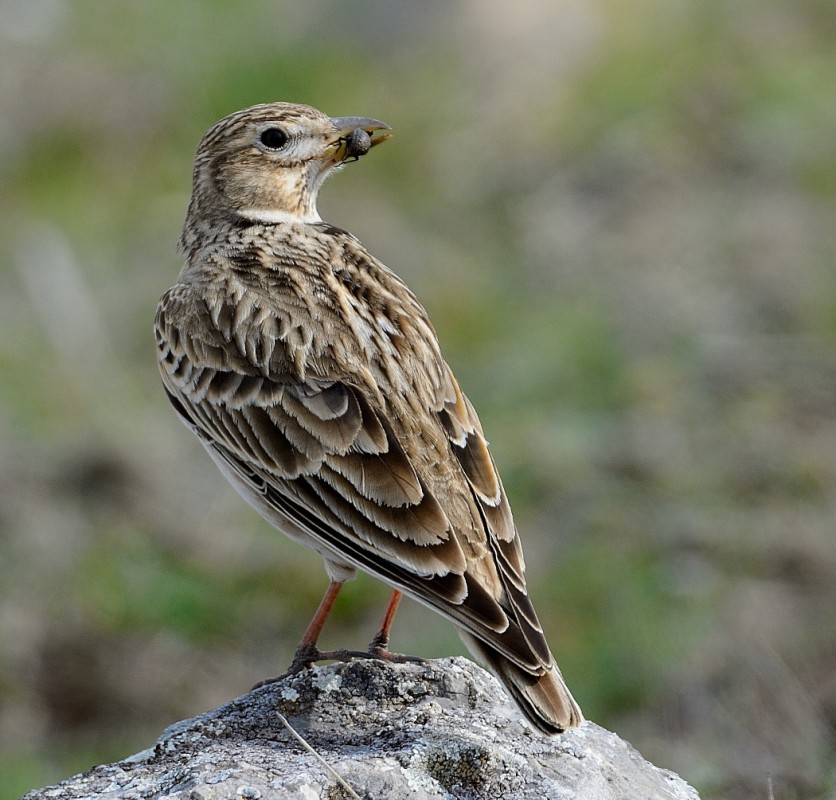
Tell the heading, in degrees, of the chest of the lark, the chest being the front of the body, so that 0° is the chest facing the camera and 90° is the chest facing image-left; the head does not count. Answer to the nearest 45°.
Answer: approximately 135°
